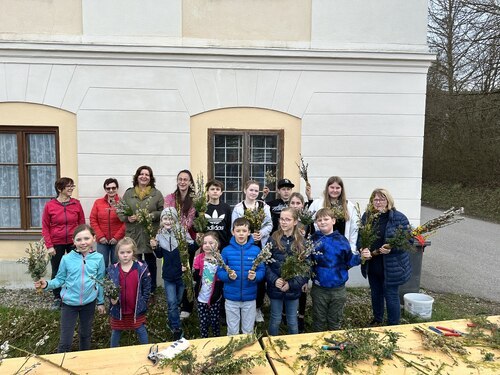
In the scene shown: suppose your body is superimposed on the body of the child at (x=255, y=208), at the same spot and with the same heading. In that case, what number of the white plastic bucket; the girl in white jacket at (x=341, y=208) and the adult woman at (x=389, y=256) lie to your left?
3

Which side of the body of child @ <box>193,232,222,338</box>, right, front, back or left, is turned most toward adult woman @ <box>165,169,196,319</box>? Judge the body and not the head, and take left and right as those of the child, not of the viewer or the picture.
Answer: back

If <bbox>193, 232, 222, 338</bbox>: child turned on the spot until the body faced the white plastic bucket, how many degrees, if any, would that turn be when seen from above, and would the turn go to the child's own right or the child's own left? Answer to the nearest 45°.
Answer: approximately 90° to the child's own left

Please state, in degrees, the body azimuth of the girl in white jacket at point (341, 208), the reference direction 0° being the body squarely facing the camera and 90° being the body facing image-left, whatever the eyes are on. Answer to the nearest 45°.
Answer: approximately 0°
